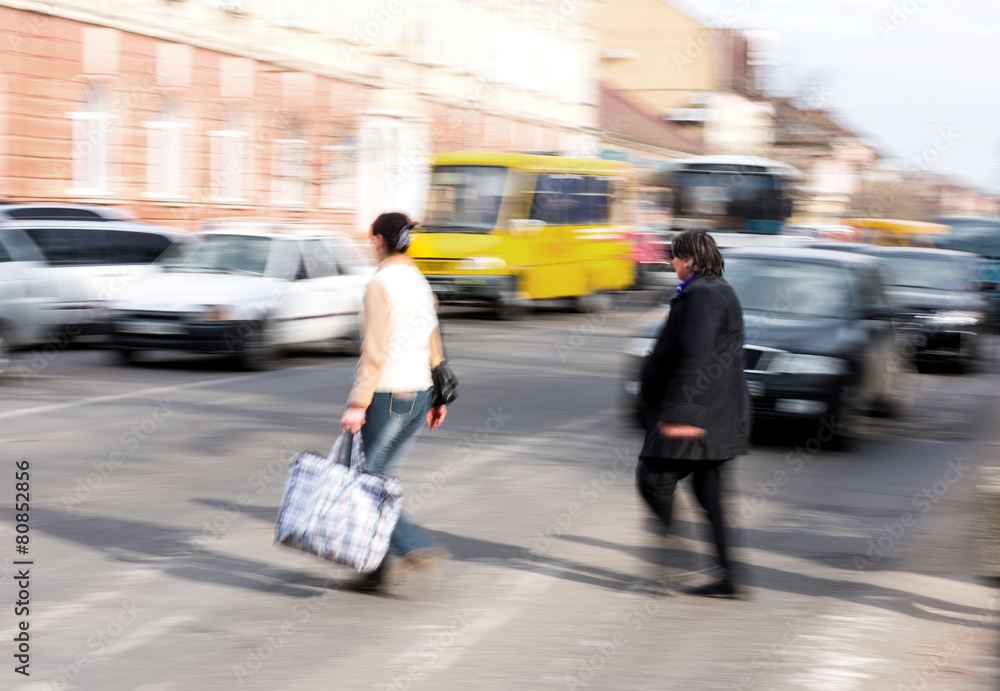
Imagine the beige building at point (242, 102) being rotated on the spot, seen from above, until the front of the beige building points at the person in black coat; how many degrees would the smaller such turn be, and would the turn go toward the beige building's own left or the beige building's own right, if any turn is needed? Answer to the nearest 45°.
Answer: approximately 45° to the beige building's own right

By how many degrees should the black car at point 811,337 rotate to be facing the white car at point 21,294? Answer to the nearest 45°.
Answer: approximately 45° to its right

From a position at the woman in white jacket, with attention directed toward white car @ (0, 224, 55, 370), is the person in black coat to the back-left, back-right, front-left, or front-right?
back-right

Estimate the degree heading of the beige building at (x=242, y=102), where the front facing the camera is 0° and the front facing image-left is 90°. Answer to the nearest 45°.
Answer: approximately 315°

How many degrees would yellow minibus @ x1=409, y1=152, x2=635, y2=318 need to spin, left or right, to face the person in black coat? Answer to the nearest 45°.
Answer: approximately 45° to its left

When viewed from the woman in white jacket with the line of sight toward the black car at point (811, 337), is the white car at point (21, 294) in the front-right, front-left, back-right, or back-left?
front-left

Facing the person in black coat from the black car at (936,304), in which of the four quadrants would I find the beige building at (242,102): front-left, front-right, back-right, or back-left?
back-right

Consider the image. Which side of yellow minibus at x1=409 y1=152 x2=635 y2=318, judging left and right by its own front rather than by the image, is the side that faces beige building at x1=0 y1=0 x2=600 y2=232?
right

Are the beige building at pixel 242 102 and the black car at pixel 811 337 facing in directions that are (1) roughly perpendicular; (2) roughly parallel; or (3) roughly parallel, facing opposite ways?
roughly perpendicular

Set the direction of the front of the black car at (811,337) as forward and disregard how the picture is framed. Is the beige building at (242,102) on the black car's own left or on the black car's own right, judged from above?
on the black car's own right

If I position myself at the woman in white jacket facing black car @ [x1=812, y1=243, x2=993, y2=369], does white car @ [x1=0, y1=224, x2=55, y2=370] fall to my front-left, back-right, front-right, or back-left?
front-left

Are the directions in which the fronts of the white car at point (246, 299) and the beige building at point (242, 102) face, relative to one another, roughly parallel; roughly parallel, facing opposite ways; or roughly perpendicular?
roughly perpendicular

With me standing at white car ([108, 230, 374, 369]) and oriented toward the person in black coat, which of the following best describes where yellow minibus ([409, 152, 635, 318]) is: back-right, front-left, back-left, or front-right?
back-left

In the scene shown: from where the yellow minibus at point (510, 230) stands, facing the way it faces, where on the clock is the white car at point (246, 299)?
The white car is roughly at 11 o'clock from the yellow minibus.
